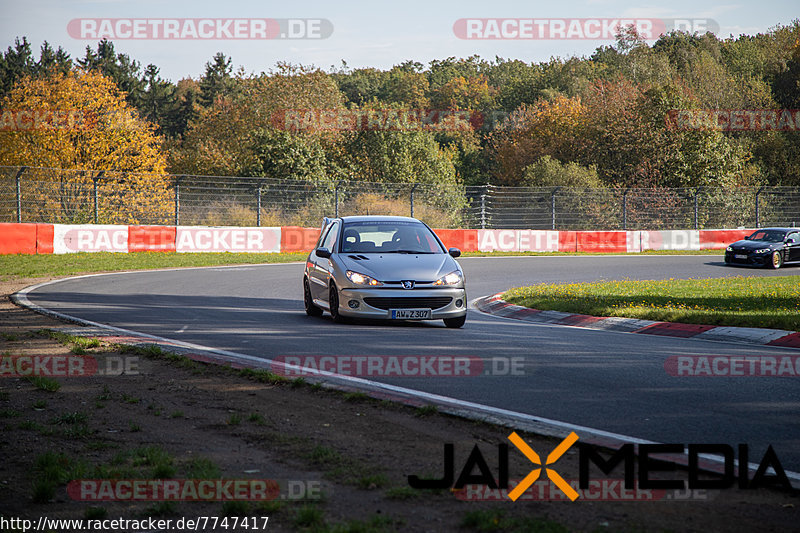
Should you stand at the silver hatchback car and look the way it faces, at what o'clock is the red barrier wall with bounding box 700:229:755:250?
The red barrier wall is roughly at 7 o'clock from the silver hatchback car.

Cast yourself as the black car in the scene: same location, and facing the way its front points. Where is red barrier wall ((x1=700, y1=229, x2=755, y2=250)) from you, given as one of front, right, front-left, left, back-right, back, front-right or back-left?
back-right

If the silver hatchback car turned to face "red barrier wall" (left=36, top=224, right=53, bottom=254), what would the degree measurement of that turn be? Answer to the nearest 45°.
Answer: approximately 135° to its right

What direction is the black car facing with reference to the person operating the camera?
facing the viewer and to the left of the viewer

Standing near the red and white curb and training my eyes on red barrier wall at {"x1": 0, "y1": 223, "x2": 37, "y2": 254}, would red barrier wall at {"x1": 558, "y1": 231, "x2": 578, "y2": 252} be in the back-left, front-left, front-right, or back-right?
front-right

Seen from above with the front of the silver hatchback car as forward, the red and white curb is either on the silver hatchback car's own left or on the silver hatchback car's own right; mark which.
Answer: on the silver hatchback car's own left

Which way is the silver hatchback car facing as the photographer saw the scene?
facing the viewer

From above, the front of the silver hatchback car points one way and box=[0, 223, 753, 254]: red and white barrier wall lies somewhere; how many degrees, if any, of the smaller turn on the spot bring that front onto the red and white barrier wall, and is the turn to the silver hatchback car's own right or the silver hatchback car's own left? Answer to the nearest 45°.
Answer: approximately 180°

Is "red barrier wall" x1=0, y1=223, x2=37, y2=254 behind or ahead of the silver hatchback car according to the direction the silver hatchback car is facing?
behind

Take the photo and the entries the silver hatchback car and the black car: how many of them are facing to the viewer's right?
0

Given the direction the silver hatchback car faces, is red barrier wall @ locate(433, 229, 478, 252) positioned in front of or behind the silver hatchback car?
behind
